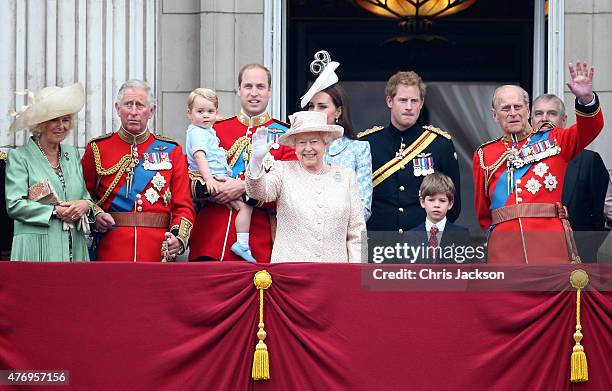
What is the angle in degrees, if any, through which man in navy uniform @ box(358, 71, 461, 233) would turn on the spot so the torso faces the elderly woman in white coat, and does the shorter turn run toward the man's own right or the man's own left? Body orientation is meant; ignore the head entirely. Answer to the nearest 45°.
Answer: approximately 45° to the man's own right

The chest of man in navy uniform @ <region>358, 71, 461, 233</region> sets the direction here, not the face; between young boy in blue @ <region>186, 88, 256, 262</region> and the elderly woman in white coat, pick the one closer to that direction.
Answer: the elderly woman in white coat
